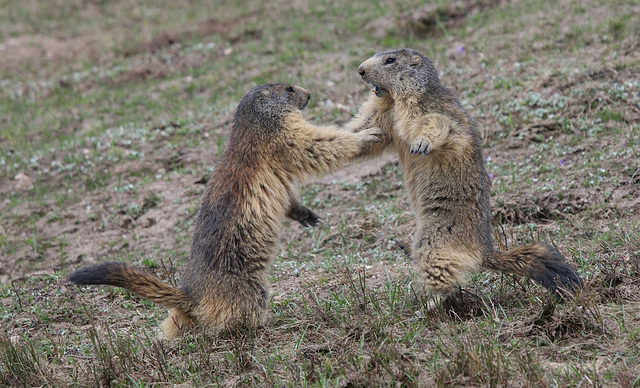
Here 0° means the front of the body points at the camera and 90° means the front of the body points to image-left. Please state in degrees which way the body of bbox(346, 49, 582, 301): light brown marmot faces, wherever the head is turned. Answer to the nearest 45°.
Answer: approximately 90°

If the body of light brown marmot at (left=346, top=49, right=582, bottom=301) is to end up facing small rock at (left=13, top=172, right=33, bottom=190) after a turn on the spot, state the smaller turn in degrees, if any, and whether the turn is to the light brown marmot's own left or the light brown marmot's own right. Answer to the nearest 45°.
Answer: approximately 45° to the light brown marmot's own right
